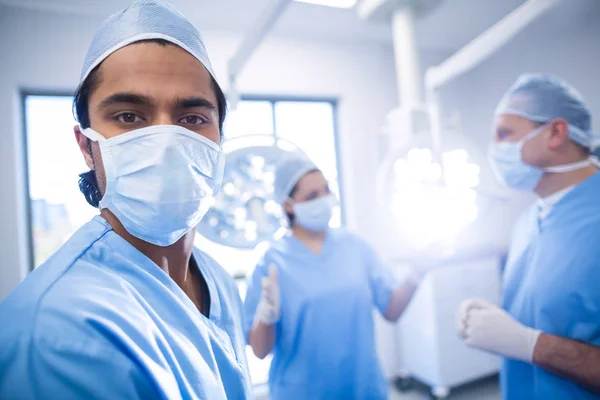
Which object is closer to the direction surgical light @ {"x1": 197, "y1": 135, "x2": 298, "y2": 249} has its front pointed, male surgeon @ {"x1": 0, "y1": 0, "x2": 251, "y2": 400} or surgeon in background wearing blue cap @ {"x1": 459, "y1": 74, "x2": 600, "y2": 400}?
the male surgeon

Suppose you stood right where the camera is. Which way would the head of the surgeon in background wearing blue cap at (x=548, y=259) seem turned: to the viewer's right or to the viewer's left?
to the viewer's left

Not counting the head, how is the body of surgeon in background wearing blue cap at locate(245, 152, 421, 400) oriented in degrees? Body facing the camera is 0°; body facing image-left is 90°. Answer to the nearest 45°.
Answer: approximately 315°

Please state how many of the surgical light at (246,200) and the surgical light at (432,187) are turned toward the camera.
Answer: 2

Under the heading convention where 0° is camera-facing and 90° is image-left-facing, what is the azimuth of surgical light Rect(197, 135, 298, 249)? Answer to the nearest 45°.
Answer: approximately 0°
